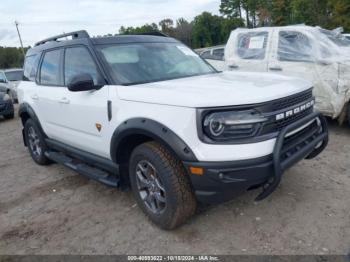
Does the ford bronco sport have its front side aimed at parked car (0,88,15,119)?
no

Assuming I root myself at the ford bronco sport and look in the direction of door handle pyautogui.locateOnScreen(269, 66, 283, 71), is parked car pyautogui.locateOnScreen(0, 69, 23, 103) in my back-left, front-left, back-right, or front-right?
front-left

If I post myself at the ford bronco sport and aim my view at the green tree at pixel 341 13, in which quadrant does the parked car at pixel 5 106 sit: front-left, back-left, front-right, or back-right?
front-left

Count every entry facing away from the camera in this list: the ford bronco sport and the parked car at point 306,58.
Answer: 0

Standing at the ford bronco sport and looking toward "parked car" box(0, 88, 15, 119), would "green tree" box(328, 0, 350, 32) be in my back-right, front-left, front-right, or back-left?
front-right

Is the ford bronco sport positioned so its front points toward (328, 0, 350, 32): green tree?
no

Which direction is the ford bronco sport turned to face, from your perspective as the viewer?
facing the viewer and to the right of the viewer

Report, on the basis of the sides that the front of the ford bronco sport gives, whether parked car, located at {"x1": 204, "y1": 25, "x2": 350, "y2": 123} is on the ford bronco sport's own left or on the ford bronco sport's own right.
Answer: on the ford bronco sport's own left
